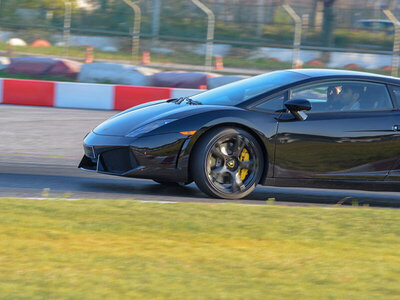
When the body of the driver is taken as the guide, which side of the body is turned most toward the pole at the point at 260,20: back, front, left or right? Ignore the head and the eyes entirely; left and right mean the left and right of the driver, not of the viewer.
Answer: right

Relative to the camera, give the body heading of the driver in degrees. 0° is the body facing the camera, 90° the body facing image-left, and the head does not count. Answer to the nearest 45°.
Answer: approximately 90°

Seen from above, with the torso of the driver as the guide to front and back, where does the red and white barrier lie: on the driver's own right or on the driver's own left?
on the driver's own right

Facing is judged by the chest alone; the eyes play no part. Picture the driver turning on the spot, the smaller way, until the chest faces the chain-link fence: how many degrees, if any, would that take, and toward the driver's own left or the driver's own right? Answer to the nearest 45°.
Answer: approximately 90° to the driver's own right

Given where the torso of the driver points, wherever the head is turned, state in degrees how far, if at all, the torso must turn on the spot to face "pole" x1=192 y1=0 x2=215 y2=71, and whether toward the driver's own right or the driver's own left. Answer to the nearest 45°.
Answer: approximately 90° to the driver's own right

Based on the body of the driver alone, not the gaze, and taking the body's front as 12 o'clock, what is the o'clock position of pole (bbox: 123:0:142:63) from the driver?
The pole is roughly at 2 o'clock from the driver.

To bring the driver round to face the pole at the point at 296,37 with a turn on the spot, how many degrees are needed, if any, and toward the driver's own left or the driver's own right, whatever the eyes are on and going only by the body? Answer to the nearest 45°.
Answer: approximately 90° to the driver's own right
